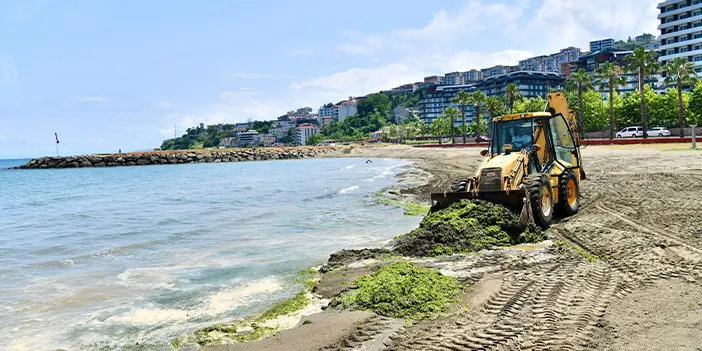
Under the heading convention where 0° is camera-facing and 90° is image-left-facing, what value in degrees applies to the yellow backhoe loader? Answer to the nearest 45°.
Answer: approximately 45°

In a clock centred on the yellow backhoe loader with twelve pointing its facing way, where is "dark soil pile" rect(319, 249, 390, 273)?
The dark soil pile is roughly at 12 o'clock from the yellow backhoe loader.

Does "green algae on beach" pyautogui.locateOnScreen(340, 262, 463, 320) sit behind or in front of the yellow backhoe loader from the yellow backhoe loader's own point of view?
in front

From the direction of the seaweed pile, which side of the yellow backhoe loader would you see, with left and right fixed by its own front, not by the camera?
front
